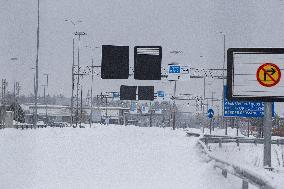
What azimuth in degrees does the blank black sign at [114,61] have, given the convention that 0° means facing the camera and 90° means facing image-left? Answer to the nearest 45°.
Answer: approximately 0°

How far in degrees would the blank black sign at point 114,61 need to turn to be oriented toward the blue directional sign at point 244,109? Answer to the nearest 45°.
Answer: approximately 45° to its left

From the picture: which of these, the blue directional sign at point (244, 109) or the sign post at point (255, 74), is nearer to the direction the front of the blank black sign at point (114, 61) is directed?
the sign post

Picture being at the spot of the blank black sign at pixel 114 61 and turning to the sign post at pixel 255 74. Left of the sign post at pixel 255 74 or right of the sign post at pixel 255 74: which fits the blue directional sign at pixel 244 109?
left

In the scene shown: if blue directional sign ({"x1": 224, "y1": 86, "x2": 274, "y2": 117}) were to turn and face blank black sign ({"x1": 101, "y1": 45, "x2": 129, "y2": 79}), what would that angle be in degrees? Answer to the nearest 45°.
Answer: approximately 90° to its right

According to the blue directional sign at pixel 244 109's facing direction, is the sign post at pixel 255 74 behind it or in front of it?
in front

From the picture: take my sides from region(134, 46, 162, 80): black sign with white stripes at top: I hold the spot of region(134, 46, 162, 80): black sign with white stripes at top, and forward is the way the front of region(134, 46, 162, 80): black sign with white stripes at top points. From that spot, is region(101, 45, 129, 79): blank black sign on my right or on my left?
on my right
